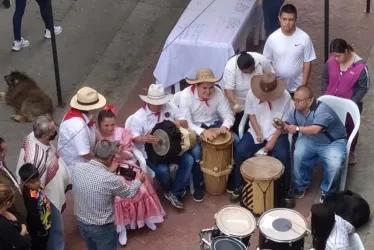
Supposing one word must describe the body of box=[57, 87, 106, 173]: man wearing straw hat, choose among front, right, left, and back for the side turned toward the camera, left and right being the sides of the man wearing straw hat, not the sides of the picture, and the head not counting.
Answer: right

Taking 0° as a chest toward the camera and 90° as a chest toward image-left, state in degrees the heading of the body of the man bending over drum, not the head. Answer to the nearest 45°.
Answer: approximately 0°

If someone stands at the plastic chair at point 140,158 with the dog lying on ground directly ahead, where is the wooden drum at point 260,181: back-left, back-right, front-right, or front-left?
back-right

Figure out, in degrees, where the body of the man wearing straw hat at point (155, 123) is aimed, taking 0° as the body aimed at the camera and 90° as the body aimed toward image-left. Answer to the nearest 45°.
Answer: approximately 315°

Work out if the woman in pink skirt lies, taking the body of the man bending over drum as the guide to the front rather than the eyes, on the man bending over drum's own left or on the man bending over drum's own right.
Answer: on the man bending over drum's own right

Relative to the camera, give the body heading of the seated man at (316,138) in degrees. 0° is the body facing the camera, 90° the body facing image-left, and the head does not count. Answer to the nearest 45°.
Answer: approximately 45°

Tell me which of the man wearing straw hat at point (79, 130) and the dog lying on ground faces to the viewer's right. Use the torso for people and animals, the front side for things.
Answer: the man wearing straw hat

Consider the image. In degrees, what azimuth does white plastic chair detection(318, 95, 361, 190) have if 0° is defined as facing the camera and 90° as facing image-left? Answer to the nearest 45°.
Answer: approximately 45°

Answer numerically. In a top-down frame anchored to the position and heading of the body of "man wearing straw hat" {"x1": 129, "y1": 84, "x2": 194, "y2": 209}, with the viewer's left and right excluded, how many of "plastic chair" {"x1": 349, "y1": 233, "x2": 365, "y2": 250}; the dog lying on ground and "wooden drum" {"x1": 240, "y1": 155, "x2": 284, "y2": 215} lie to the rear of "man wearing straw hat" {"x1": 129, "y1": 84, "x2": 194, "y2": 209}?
1

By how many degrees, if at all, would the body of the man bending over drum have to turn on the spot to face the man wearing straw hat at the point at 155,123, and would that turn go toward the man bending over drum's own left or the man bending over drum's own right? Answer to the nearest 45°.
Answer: approximately 90° to the man bending over drum's own right
